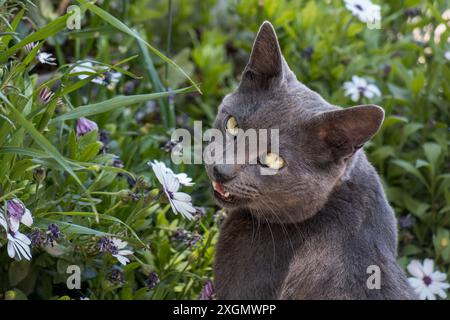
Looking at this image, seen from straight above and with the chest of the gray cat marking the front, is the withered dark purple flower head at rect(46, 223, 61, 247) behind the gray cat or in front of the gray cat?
in front

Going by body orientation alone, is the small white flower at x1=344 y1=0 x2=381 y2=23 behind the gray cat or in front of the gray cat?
behind

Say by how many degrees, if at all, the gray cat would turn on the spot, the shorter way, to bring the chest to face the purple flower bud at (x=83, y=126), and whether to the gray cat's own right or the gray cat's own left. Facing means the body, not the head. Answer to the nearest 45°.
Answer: approximately 45° to the gray cat's own right

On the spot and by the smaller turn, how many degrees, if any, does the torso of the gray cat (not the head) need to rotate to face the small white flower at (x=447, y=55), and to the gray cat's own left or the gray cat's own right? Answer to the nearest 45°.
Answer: approximately 180°

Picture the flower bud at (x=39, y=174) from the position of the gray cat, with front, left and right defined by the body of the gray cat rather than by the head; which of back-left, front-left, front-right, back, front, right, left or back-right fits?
front-right

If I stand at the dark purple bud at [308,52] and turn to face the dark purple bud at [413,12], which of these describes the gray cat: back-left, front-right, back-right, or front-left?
back-right

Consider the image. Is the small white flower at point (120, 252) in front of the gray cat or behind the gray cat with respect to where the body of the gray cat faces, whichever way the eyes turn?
in front

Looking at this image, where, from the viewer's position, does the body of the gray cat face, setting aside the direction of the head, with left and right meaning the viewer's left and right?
facing the viewer and to the left of the viewer

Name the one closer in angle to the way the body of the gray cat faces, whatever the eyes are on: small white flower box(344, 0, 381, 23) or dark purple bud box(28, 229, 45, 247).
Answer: the dark purple bud

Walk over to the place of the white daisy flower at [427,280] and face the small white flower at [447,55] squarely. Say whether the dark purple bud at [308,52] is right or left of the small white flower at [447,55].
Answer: left

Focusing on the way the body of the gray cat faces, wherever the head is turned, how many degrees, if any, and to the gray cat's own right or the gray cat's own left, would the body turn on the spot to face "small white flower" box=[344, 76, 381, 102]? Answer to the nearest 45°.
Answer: approximately 135° to the gray cat's own right
